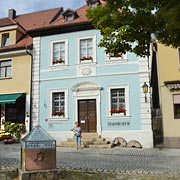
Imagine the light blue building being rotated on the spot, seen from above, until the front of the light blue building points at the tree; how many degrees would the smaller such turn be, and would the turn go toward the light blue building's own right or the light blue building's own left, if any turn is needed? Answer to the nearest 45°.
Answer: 0° — it already faces it

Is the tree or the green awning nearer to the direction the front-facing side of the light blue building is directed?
the tree

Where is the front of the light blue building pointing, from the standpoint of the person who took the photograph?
facing the viewer

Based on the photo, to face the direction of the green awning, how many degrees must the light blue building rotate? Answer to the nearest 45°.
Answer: approximately 90° to its right

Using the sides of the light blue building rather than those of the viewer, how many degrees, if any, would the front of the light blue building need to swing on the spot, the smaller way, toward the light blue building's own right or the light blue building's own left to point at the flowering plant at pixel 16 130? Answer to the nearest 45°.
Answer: approximately 90° to the light blue building's own right

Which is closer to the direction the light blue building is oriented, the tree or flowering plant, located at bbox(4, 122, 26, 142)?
the tree
